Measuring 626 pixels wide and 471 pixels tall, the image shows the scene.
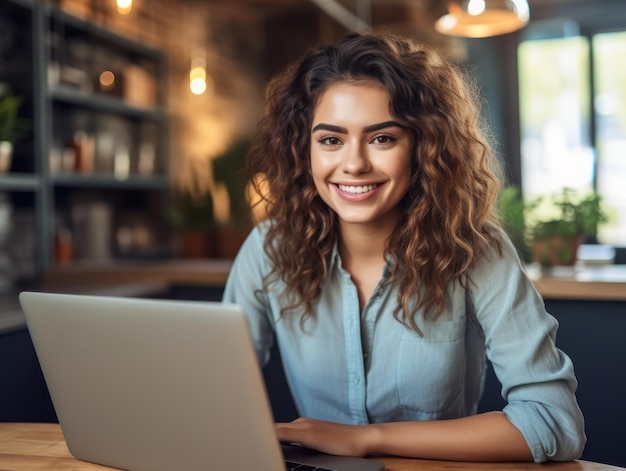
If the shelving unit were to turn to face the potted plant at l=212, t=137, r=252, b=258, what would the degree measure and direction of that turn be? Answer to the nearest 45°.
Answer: approximately 45° to its left

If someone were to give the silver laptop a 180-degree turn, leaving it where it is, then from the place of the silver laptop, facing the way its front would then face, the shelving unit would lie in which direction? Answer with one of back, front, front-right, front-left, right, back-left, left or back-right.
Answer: back-right

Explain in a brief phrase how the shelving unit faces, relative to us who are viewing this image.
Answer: facing the viewer and to the right of the viewer

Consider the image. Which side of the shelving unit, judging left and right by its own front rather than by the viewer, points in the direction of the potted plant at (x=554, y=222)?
front

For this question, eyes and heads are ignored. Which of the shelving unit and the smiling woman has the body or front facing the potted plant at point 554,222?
the shelving unit

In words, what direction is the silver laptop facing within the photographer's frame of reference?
facing away from the viewer and to the right of the viewer

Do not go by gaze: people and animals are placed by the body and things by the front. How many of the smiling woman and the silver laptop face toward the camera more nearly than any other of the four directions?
1

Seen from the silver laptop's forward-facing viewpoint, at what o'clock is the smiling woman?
The smiling woman is roughly at 12 o'clock from the silver laptop.

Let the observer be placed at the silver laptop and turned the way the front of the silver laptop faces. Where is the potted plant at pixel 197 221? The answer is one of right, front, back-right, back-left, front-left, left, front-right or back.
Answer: front-left
